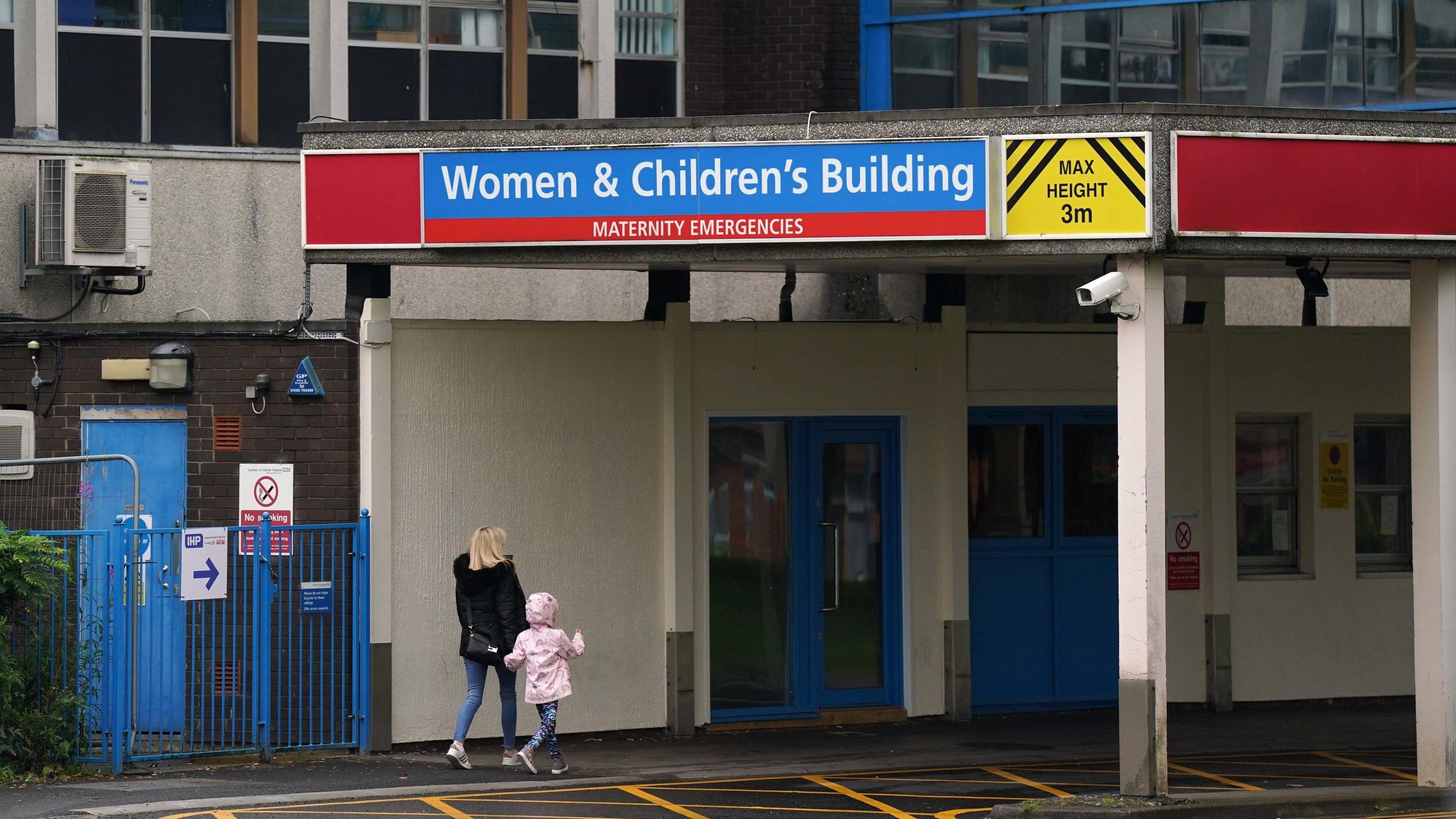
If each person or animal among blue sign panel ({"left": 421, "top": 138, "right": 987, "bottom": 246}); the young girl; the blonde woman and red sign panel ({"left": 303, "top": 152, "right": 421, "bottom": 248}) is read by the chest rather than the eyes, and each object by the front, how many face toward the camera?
2

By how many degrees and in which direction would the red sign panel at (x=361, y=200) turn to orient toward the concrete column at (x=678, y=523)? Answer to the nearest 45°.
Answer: approximately 135° to its left

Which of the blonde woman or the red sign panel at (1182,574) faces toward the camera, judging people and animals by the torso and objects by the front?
the red sign panel

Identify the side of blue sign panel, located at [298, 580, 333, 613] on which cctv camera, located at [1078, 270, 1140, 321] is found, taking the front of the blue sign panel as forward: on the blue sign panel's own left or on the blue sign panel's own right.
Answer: on the blue sign panel's own left

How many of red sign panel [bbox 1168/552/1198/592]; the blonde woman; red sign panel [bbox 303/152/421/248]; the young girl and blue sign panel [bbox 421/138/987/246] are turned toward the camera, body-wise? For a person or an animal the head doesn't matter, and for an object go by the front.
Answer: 3

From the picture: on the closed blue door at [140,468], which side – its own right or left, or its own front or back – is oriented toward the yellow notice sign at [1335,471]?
left

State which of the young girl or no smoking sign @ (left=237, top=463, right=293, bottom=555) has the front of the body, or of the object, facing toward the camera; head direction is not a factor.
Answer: the no smoking sign

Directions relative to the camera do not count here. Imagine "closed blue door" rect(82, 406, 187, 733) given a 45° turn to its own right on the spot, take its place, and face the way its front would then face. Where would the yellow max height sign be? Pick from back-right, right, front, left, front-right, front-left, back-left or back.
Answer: left

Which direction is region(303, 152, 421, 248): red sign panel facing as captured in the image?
toward the camera

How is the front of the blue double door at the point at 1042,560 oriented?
toward the camera
